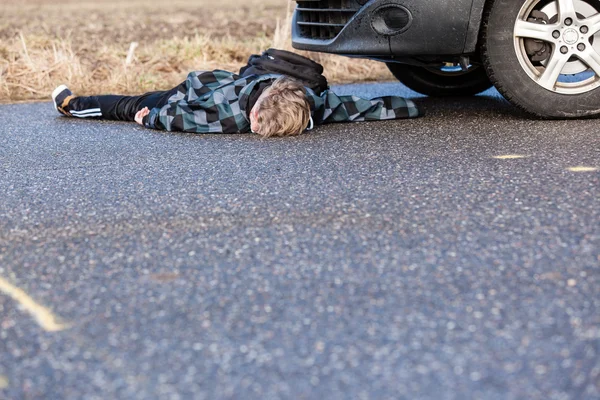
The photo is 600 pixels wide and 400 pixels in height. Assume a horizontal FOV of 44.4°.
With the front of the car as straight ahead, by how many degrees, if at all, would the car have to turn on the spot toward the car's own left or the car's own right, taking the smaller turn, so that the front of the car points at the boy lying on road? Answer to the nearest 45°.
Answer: approximately 45° to the car's own right

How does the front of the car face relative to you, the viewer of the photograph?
facing the viewer and to the left of the viewer
